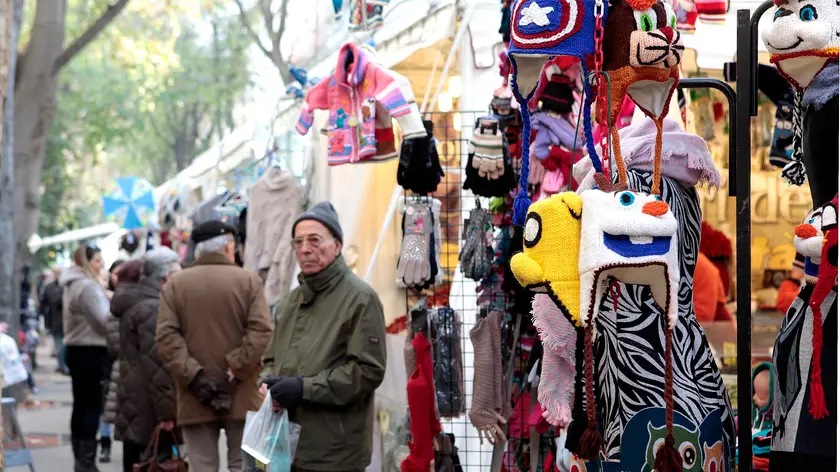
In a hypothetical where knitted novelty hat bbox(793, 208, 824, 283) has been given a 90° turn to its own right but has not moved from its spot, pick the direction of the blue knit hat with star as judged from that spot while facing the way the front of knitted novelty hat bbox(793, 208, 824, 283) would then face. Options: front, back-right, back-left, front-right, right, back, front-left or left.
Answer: front-left

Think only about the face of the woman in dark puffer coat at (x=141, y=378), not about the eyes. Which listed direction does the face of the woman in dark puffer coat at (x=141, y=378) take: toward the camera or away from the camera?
away from the camera

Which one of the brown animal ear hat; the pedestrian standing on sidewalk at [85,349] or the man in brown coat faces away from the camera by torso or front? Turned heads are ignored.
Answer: the man in brown coat

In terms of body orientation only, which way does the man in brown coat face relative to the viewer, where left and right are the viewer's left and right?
facing away from the viewer

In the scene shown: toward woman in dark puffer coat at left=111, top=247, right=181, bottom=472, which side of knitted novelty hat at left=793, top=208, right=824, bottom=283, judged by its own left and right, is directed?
right

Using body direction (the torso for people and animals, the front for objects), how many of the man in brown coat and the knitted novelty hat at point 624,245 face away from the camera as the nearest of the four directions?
1

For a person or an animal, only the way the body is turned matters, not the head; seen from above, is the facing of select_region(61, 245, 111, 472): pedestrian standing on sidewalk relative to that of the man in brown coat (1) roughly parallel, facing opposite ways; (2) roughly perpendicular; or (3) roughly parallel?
roughly perpendicular
